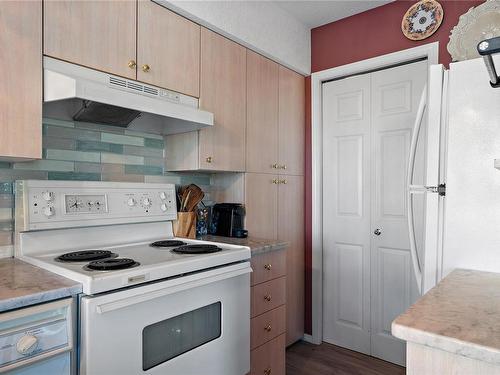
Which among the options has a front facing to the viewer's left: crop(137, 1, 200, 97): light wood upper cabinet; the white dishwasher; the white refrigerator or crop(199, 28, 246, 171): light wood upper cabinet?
the white refrigerator

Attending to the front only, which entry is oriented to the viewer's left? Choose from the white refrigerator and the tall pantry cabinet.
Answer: the white refrigerator

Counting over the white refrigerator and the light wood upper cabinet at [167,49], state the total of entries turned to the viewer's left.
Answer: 1

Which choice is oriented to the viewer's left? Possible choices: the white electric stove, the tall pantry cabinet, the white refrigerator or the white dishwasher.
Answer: the white refrigerator

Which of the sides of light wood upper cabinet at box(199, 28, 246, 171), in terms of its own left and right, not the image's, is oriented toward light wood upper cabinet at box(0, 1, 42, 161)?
right

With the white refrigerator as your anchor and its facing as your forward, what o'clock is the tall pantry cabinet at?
The tall pantry cabinet is roughly at 1 o'clock from the white refrigerator.

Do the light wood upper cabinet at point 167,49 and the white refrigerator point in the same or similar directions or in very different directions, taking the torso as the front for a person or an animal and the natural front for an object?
very different directions

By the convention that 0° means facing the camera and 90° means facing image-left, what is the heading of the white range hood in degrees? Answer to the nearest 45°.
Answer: approximately 315°

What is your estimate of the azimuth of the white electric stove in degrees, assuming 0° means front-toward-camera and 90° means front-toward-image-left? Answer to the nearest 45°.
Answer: approximately 315°

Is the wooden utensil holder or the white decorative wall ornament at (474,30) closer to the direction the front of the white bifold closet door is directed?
the wooden utensil holder

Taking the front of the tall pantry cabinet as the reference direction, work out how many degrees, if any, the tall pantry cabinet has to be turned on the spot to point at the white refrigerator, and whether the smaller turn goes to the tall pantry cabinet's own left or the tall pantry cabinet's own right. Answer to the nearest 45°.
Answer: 0° — it already faces it

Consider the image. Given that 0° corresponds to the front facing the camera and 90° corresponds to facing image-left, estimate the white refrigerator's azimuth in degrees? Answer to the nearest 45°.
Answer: approximately 90°

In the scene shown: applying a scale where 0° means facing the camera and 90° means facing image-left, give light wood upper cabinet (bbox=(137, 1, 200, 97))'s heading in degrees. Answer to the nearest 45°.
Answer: approximately 315°
